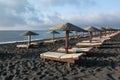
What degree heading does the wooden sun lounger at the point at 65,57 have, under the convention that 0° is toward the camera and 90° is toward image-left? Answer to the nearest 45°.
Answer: approximately 90°
